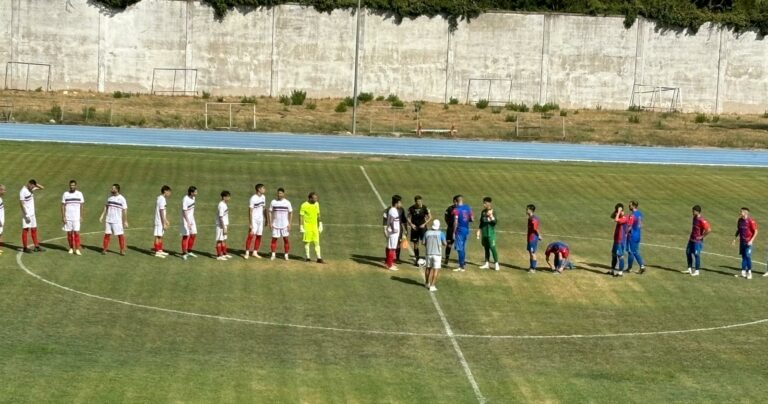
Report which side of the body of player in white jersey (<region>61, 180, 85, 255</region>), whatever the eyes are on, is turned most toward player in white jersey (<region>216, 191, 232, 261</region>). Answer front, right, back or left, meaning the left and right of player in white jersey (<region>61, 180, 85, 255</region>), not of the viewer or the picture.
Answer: left

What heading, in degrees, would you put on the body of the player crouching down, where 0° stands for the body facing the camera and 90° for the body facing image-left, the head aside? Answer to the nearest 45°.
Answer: approximately 45°

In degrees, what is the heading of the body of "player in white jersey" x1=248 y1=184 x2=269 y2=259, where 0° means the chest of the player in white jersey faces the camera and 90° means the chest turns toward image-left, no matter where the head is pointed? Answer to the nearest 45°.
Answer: approximately 315°

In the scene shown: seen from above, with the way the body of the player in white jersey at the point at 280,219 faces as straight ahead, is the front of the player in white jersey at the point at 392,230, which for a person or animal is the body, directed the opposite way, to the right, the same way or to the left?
to the left

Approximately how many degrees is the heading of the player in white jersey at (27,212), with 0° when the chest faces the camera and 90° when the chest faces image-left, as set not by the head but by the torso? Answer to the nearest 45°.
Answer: approximately 315°
